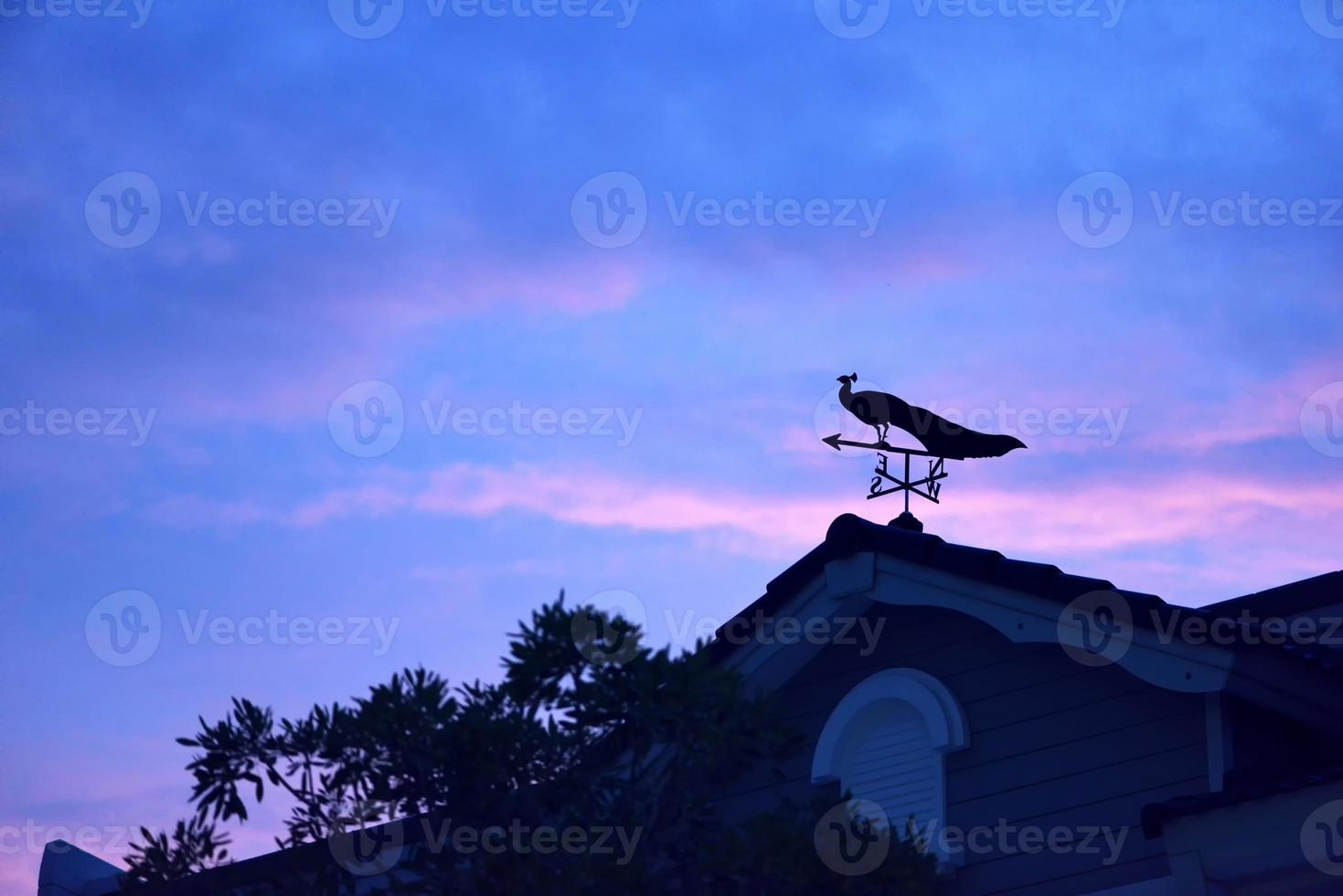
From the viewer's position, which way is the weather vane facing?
facing to the left of the viewer

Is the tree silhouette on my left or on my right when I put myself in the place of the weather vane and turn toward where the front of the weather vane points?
on my left
